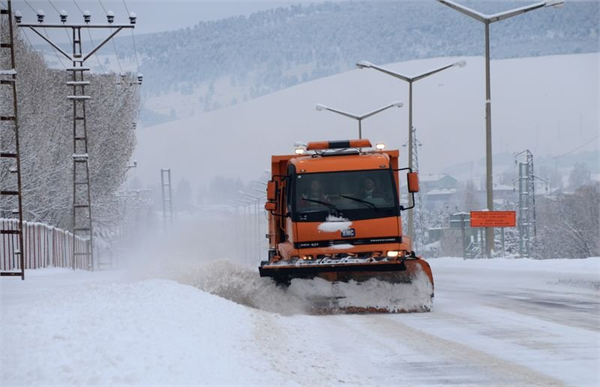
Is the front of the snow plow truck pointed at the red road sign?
no

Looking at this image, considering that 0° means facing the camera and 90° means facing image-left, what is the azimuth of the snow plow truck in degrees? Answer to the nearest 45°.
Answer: approximately 0°

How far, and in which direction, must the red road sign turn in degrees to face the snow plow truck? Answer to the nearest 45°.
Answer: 0° — it already faces it

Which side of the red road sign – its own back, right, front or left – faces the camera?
front

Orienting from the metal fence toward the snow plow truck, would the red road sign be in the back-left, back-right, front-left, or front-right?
front-left

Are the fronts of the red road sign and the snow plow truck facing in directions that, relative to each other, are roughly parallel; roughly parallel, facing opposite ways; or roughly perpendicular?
roughly parallel

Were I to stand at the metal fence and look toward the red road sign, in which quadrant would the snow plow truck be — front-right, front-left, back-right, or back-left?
front-right

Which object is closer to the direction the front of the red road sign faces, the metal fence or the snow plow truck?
the snow plow truck

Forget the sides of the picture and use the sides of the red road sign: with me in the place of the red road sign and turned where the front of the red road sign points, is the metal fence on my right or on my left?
on my right

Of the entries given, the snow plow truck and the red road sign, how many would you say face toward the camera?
2

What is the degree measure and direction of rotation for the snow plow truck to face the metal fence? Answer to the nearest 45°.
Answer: approximately 135° to its right
